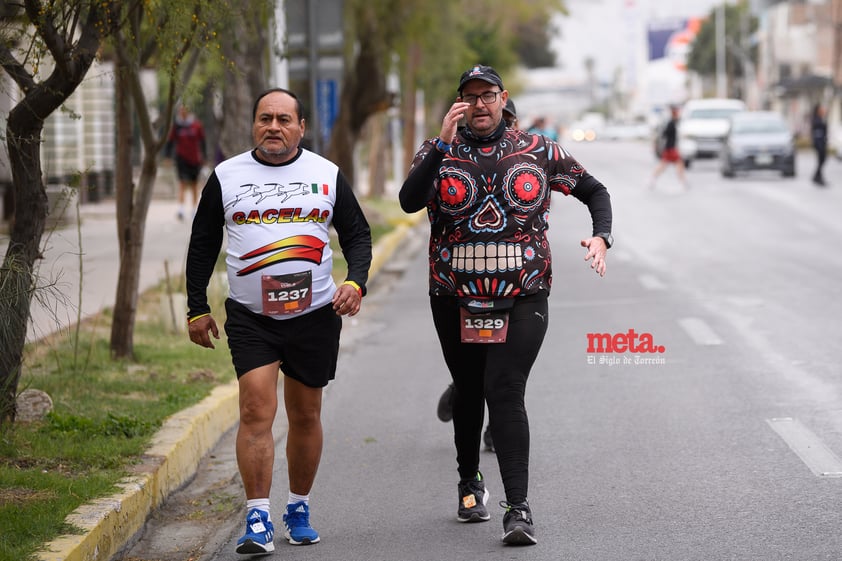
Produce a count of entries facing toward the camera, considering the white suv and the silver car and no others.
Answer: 2

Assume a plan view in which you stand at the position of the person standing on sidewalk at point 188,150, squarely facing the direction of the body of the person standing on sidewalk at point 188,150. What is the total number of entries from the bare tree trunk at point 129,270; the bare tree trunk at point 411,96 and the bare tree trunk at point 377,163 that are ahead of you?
1

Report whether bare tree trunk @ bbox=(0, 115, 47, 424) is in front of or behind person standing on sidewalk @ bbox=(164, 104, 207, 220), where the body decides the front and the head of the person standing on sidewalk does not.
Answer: in front

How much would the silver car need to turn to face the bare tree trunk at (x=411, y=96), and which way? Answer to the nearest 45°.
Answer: approximately 90° to its right

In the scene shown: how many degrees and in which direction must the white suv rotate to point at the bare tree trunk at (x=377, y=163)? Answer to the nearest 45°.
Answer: approximately 45° to its right

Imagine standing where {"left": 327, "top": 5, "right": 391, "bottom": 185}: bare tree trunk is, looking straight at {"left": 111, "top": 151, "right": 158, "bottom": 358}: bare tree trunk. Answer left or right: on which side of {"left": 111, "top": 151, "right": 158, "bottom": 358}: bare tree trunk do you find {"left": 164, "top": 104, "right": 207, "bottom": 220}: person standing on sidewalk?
right

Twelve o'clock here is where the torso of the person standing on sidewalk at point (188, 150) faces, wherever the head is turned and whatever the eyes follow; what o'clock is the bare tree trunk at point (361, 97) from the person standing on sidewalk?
The bare tree trunk is roughly at 8 o'clock from the person standing on sidewalk.

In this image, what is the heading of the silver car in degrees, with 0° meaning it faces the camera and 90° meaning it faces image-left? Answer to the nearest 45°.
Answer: approximately 0°

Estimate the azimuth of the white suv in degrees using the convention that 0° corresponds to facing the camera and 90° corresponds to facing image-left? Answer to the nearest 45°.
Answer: approximately 0°

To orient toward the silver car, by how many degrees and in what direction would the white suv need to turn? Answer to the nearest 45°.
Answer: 0° — it already faces it
